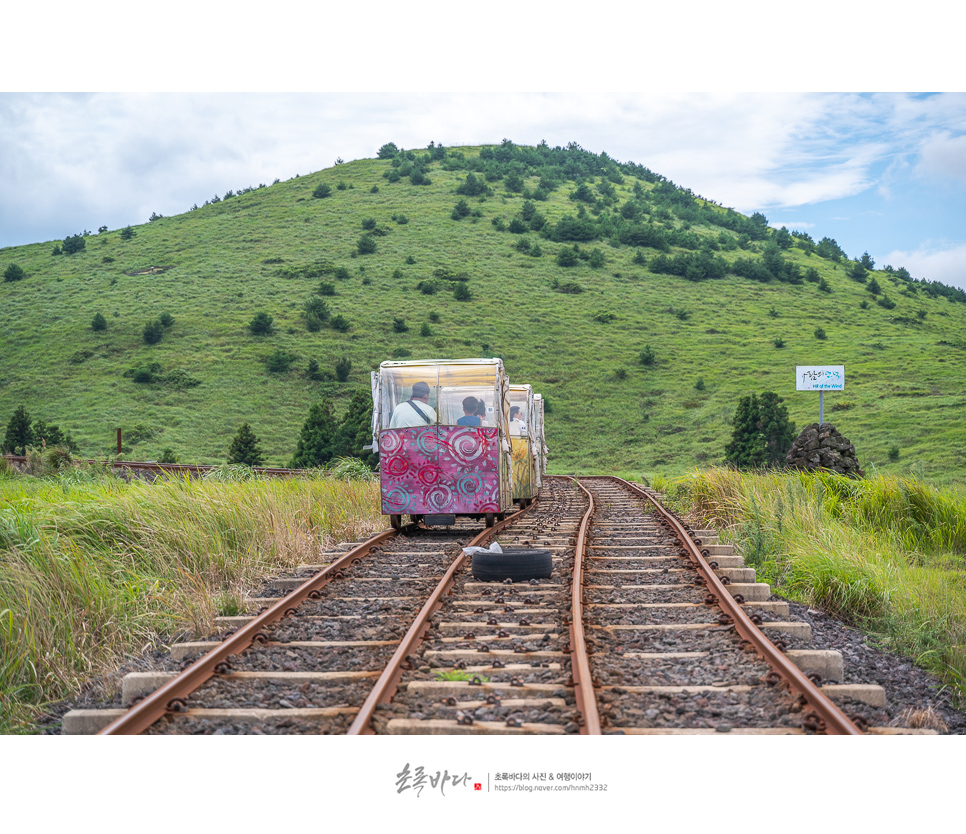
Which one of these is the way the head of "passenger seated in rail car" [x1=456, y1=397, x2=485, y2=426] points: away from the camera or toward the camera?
away from the camera

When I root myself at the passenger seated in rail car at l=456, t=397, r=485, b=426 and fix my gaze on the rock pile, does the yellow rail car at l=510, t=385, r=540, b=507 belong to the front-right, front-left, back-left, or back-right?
front-left

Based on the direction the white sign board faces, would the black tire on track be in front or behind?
in front

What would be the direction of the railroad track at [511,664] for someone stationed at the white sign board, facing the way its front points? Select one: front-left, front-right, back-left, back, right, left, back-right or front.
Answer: front

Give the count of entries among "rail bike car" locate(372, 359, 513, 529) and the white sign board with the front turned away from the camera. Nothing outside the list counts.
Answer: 1

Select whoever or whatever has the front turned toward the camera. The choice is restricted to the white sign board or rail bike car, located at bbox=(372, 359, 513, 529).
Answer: the white sign board

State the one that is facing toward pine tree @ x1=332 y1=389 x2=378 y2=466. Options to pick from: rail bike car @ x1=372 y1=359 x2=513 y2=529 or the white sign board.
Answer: the rail bike car

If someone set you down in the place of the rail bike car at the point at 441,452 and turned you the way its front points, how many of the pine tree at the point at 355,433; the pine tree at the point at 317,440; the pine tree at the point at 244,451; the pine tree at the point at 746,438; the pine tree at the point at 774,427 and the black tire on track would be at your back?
1

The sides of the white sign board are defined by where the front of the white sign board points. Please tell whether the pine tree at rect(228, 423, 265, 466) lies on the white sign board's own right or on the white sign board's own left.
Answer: on the white sign board's own right

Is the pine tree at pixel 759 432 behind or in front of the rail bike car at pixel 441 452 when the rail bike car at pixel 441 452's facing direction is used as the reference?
in front

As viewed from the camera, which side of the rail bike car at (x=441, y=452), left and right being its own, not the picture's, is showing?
back

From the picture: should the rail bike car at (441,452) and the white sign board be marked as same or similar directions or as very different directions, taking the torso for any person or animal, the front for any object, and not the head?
very different directions

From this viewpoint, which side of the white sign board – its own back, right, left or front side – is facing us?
front

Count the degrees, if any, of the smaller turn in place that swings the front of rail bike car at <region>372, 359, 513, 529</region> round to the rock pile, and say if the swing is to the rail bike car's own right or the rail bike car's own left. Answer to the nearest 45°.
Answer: approximately 45° to the rail bike car's own right
